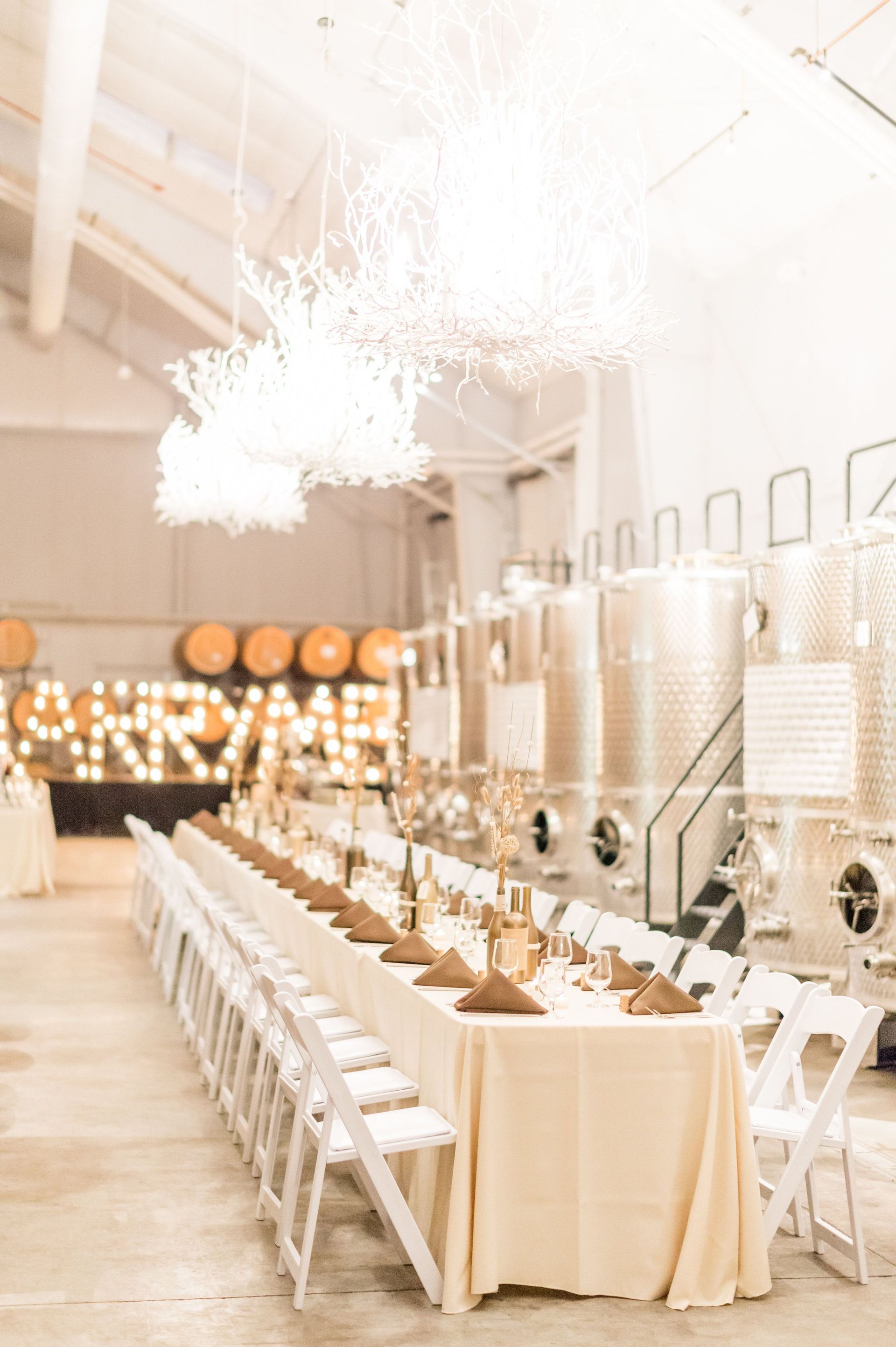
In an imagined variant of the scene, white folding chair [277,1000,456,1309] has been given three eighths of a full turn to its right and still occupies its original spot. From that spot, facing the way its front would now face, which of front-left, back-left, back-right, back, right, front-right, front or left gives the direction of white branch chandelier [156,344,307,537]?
back-right

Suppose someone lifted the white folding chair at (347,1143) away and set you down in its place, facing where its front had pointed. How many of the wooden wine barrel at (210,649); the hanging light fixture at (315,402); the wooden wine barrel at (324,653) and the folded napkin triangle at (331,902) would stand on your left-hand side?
4

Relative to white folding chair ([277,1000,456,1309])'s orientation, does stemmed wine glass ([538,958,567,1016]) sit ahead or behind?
ahead

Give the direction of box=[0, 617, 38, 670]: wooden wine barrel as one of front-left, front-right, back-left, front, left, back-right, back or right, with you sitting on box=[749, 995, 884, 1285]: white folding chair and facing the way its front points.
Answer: right

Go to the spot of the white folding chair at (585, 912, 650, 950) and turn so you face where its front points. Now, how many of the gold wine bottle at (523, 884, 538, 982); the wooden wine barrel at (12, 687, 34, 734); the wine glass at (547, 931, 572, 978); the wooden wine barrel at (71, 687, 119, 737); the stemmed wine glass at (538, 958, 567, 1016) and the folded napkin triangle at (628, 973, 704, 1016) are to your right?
2

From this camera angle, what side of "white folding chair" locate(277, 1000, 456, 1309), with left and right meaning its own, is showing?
right

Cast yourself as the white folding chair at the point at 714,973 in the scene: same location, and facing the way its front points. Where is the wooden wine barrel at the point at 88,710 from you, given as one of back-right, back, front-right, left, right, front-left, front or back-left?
right

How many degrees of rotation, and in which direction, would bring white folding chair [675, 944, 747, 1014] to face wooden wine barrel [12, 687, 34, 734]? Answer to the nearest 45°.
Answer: approximately 90° to its right

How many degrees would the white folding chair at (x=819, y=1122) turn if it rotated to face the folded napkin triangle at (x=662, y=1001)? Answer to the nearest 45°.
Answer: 0° — it already faces it

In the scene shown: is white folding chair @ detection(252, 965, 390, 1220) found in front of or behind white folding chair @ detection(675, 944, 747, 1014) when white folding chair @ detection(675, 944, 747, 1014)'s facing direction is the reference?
in front

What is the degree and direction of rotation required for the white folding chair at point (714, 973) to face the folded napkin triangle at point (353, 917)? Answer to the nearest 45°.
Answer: approximately 45° to its right

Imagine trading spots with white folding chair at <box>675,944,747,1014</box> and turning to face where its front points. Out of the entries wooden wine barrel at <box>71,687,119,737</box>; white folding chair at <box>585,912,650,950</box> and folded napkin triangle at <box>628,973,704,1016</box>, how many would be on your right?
2

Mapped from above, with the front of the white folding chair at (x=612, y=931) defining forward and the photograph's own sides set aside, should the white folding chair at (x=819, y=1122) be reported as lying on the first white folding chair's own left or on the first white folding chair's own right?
on the first white folding chair's own left

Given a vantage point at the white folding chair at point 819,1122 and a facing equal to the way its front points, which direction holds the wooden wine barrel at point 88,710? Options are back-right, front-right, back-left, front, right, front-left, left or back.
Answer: right
